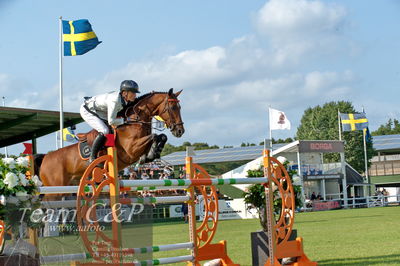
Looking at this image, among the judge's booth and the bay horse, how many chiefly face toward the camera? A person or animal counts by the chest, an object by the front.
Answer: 1

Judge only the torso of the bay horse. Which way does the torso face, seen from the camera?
to the viewer's right

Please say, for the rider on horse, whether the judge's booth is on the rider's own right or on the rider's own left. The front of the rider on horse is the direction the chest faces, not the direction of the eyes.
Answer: on the rider's own left

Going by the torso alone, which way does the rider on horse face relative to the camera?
to the viewer's right

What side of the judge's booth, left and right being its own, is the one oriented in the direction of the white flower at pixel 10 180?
front

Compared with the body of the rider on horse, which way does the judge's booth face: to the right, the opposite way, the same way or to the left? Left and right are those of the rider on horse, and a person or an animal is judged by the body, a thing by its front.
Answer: to the right

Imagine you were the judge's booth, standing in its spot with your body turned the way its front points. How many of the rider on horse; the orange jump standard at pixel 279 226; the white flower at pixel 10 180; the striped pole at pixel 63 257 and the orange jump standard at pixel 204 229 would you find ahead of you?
5

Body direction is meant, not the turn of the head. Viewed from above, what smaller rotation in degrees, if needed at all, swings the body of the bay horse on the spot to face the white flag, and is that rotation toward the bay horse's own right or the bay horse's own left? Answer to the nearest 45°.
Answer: approximately 90° to the bay horse's own left

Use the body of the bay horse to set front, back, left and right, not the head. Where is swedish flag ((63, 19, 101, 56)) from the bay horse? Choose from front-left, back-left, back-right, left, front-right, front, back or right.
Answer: left

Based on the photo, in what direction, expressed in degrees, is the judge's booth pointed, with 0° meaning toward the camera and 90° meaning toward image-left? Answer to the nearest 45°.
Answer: approximately 0°

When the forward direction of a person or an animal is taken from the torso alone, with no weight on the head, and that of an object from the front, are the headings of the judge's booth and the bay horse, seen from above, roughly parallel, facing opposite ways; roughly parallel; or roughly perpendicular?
roughly perpendicular
